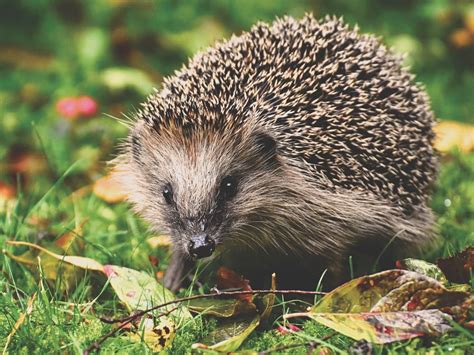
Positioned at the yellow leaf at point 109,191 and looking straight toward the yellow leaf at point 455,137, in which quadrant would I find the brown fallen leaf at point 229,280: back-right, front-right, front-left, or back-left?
front-right

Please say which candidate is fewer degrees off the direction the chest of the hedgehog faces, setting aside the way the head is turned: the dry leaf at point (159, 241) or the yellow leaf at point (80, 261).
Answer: the yellow leaf

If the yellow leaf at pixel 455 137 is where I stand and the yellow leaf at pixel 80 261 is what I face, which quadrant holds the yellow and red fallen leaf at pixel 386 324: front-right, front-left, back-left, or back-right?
front-left

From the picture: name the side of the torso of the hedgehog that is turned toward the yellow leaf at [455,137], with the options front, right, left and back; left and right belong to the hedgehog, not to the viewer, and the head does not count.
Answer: back

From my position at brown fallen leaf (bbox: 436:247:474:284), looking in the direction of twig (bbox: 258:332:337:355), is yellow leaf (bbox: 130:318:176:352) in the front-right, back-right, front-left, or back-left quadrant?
front-right

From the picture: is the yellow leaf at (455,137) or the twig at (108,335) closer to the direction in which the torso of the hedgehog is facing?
the twig

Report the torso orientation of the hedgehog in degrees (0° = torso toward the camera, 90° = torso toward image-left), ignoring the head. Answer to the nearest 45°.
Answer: approximately 45°

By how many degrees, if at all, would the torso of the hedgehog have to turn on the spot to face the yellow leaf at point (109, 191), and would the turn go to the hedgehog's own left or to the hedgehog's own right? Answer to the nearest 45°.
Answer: approximately 90° to the hedgehog's own right

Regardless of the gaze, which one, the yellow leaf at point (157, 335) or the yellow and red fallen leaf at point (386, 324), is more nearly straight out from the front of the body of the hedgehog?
the yellow leaf

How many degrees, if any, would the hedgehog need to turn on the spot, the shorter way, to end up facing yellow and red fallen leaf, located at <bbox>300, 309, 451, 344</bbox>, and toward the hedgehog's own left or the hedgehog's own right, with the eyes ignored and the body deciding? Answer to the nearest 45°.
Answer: approximately 90° to the hedgehog's own left

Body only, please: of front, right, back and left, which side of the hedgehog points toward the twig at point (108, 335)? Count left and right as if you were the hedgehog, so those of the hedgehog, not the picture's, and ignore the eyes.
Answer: front

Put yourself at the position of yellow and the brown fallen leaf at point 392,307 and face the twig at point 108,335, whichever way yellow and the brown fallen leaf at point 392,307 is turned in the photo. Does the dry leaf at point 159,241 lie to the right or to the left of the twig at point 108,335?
right

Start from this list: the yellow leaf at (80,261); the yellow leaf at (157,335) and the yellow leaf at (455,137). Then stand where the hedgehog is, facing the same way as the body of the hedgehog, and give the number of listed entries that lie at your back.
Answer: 1

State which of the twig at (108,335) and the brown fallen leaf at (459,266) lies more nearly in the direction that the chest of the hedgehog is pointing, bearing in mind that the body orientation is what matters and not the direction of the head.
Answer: the twig

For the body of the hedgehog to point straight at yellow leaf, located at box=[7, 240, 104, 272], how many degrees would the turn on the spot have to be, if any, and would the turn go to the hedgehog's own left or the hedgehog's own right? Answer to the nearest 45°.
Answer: approximately 45° to the hedgehog's own right

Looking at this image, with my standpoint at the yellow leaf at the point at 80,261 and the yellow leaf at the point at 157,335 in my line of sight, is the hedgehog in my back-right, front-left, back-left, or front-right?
front-left

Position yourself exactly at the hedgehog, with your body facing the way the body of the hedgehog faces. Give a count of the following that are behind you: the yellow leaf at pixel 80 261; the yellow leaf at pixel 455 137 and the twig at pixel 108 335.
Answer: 1
